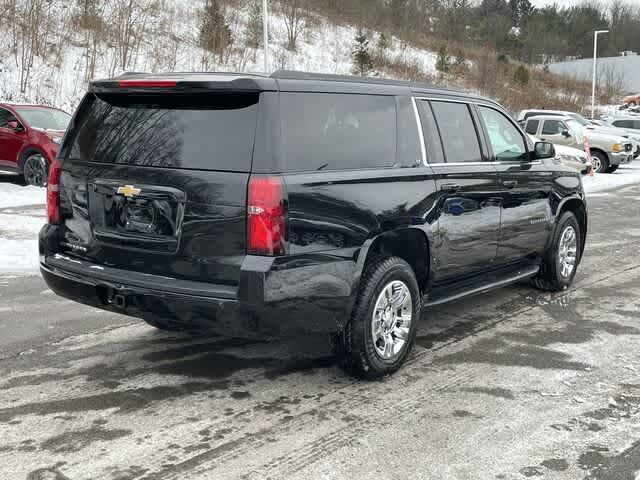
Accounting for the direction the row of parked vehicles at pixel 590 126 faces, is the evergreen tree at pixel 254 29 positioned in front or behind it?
behind

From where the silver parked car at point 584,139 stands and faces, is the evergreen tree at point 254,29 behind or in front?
behind

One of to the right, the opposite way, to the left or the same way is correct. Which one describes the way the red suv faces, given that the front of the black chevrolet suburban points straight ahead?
to the right

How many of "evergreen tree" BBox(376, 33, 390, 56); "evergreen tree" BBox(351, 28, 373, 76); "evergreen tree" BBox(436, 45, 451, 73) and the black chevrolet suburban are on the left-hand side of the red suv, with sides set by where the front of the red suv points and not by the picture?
3

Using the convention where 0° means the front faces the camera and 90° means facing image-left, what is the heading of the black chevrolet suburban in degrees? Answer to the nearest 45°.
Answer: approximately 225°

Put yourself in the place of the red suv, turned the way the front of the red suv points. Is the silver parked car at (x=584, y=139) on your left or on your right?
on your left

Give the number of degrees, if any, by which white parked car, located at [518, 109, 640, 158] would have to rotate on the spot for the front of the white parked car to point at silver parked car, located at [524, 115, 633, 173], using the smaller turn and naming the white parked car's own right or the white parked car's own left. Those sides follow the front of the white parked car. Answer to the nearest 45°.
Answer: approximately 45° to the white parked car's own right

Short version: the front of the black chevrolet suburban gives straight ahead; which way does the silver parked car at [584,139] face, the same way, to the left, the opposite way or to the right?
to the right

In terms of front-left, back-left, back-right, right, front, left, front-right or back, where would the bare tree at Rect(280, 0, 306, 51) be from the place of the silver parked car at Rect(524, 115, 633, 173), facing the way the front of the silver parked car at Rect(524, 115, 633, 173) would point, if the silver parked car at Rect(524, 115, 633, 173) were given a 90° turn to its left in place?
left

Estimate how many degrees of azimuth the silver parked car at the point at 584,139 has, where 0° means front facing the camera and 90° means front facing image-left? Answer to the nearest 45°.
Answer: approximately 315°

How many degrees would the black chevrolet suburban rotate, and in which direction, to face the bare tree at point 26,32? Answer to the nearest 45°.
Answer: approximately 45° to its left

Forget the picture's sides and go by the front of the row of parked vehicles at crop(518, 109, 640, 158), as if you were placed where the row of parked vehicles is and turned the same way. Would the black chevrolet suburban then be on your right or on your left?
on your right

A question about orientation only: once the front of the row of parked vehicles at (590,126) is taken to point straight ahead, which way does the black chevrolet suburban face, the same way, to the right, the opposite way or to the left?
to the left
